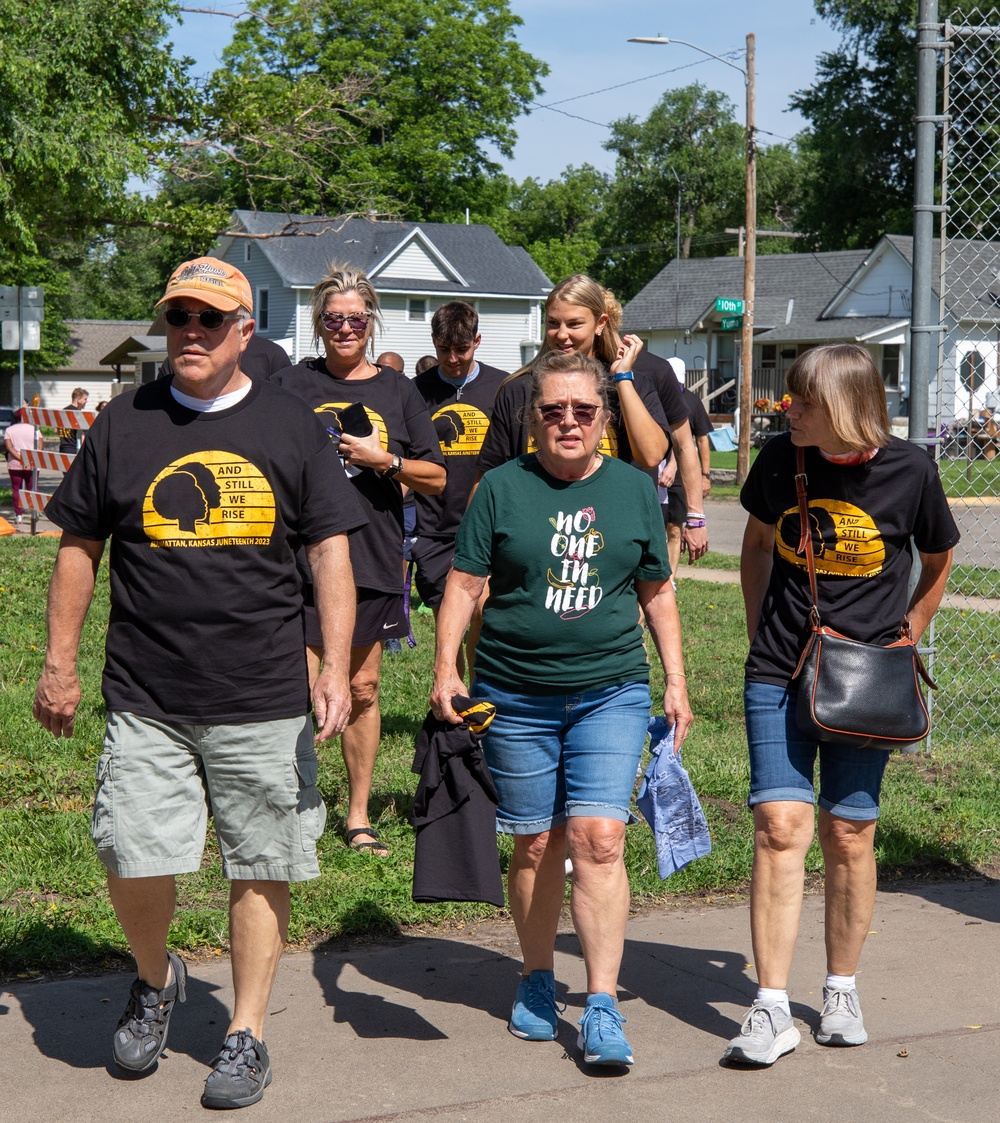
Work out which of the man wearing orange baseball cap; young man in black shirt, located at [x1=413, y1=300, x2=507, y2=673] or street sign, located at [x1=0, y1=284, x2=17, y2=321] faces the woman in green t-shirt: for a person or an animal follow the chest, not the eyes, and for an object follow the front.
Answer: the young man in black shirt

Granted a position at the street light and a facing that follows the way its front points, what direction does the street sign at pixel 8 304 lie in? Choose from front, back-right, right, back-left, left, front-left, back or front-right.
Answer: front-left

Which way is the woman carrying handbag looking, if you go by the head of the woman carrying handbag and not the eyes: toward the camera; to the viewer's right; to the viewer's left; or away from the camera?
to the viewer's left

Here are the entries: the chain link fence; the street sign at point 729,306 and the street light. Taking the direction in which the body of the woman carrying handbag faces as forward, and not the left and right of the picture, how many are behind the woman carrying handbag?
3

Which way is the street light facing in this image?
to the viewer's left

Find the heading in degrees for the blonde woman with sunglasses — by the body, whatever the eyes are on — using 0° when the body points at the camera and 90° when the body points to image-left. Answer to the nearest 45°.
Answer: approximately 0°

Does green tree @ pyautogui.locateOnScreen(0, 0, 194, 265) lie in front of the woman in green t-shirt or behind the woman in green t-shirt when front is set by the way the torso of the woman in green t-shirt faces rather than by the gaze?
behind

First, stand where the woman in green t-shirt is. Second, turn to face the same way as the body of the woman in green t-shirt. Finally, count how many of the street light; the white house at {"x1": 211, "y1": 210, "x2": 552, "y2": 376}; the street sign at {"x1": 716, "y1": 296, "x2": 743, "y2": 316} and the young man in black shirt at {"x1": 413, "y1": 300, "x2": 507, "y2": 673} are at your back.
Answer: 4
